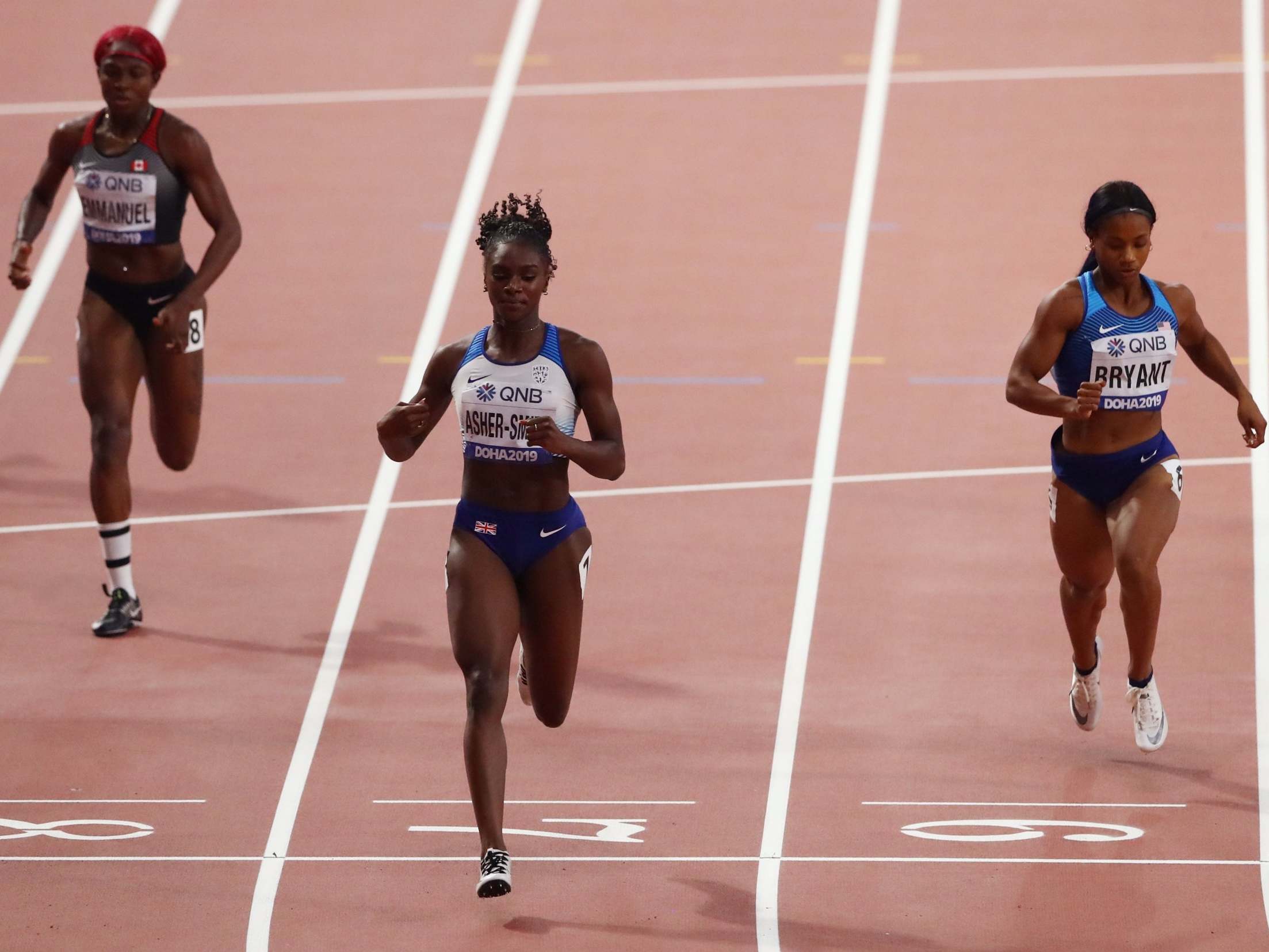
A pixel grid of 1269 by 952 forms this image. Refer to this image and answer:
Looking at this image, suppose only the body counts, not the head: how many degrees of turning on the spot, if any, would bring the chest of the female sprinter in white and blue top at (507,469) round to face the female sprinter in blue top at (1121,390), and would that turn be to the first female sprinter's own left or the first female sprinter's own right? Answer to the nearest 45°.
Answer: approximately 90° to the first female sprinter's own left

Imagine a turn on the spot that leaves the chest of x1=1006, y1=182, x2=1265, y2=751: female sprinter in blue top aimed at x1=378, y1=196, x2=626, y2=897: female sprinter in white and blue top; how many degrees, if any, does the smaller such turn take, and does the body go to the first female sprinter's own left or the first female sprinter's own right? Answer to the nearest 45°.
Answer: approximately 45° to the first female sprinter's own right

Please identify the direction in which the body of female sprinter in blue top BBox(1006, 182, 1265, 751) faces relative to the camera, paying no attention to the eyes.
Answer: toward the camera

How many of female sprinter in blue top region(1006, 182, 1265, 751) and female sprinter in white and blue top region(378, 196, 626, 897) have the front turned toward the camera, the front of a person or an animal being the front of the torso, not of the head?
2
